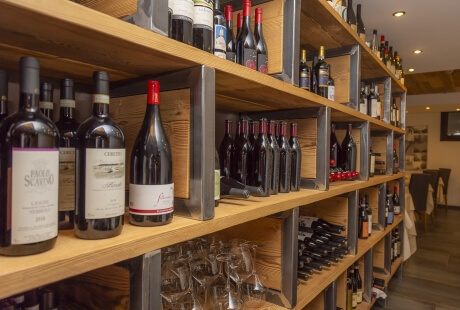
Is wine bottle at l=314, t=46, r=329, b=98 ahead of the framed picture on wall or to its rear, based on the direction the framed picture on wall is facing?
ahead

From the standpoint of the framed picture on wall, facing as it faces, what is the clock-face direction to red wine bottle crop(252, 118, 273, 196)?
The red wine bottle is roughly at 12 o'clock from the framed picture on wall.

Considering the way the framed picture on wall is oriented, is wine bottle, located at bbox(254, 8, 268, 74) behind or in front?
in front

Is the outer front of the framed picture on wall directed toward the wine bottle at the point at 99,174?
yes

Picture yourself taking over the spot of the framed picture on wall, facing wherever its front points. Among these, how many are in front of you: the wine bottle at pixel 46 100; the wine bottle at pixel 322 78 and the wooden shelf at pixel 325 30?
3

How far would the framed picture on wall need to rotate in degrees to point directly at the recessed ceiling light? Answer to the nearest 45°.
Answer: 0° — it already faces it

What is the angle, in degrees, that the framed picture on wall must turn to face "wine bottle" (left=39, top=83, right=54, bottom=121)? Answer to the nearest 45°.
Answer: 0° — it already faces it

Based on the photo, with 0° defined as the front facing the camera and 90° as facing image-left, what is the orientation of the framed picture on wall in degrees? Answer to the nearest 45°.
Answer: approximately 0°

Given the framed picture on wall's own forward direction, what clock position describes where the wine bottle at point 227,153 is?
The wine bottle is roughly at 12 o'clock from the framed picture on wall.

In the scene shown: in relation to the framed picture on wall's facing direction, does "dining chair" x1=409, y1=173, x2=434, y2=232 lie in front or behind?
in front

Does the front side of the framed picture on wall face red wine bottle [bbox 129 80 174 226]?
yes

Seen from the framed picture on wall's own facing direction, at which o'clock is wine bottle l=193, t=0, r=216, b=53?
The wine bottle is roughly at 12 o'clock from the framed picture on wall.
